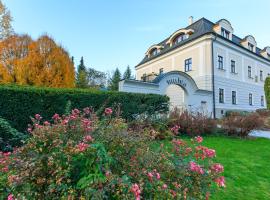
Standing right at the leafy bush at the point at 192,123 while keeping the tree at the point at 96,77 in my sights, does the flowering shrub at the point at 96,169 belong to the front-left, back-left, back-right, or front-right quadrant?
back-left

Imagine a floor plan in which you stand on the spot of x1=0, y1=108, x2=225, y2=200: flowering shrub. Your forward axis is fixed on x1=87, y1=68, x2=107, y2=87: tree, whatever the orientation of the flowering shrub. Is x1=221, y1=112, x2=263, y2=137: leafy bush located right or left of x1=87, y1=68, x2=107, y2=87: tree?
right

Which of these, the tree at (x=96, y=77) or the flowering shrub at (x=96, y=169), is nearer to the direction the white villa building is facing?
the flowering shrub

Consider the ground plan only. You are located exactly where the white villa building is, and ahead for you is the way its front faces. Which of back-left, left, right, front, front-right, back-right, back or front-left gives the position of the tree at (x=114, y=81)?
right

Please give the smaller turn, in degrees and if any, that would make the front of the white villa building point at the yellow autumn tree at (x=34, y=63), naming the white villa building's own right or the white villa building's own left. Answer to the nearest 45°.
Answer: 0° — it already faces it

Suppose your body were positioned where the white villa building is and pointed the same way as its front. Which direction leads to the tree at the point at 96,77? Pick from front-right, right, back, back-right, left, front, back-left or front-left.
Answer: right

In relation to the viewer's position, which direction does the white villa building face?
facing the viewer and to the left of the viewer

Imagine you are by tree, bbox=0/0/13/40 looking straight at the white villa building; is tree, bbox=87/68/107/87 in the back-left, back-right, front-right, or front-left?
front-left

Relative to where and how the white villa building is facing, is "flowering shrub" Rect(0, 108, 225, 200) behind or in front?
in front

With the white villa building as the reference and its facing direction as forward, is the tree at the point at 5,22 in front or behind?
in front

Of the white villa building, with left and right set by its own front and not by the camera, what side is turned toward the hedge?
front
